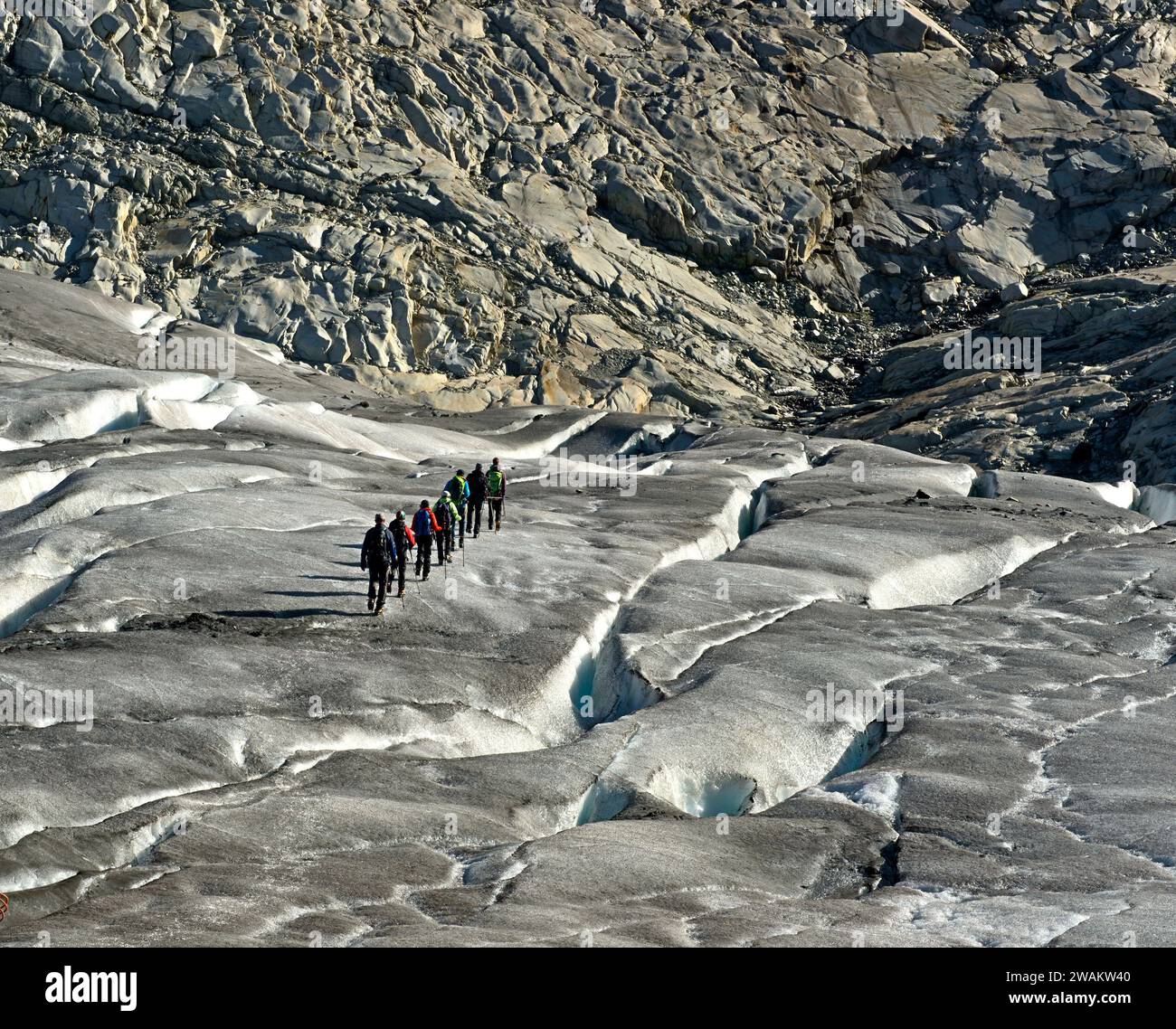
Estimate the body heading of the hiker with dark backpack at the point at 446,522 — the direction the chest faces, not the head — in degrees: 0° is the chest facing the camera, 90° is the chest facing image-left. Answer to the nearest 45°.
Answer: approximately 180°

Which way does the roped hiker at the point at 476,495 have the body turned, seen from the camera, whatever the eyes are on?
away from the camera

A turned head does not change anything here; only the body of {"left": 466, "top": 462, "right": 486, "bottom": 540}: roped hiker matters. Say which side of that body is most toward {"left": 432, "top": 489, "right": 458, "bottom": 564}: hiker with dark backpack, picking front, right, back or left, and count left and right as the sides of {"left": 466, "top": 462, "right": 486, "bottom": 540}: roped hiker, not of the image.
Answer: back

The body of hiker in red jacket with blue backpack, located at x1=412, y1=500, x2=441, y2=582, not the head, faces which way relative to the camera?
away from the camera

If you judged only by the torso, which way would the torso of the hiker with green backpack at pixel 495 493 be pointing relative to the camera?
away from the camera

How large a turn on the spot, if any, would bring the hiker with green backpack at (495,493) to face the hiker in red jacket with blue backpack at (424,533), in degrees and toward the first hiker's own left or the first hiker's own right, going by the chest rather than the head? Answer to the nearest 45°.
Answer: approximately 180°

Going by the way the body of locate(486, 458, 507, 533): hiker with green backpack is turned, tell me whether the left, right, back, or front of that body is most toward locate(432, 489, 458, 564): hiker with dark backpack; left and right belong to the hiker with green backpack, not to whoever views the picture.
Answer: back

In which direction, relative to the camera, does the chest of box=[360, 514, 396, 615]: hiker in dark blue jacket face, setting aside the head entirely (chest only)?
away from the camera
